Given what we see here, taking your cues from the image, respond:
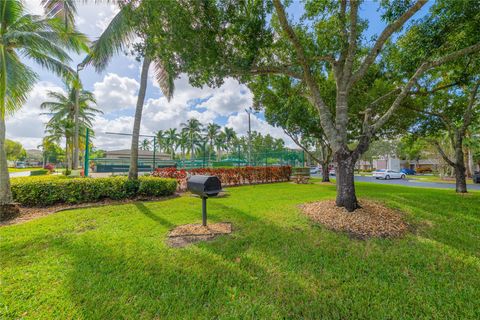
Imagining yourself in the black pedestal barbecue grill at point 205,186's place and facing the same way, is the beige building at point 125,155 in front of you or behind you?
behind

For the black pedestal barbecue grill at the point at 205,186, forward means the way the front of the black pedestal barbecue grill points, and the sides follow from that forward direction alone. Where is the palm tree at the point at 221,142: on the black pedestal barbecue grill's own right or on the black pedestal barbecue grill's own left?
on the black pedestal barbecue grill's own left

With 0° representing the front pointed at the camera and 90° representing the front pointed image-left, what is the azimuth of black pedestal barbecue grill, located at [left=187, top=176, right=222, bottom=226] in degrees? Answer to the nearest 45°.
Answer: approximately 315°

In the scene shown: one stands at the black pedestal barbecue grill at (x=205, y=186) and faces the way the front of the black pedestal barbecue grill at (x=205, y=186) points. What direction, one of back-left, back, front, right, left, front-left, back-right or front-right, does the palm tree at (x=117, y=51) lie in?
back

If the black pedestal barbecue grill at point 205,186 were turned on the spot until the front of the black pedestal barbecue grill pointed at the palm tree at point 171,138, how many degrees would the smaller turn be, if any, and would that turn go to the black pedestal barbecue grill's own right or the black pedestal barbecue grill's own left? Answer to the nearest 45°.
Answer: approximately 135° to the black pedestal barbecue grill's own left

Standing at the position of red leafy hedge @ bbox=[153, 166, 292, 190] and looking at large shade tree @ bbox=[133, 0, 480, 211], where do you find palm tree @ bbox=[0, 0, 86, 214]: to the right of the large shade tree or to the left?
right
